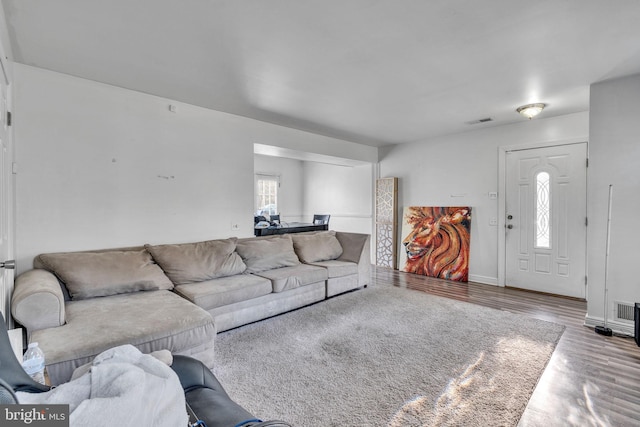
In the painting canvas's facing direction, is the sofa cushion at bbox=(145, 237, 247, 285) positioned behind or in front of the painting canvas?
in front

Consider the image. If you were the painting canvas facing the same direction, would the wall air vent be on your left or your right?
on your left

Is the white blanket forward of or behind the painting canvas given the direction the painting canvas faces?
forward

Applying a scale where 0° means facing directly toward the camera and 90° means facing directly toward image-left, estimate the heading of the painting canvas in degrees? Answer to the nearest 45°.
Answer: approximately 45°

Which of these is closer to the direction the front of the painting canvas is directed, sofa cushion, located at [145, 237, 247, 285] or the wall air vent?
the sofa cushion

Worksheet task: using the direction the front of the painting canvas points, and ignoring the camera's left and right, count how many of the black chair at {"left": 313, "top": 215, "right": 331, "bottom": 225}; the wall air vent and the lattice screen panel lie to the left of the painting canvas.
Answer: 1

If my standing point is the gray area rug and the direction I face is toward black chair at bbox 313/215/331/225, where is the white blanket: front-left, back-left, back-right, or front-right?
back-left

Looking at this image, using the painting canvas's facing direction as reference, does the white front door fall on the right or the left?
on its left
